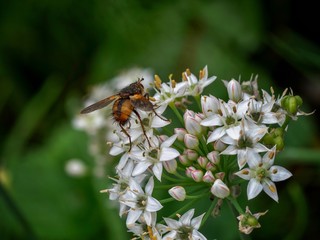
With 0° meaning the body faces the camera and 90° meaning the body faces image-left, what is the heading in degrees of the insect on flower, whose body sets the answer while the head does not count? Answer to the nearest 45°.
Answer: approximately 225°

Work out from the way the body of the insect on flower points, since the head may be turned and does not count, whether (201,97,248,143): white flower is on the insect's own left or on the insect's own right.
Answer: on the insect's own right
